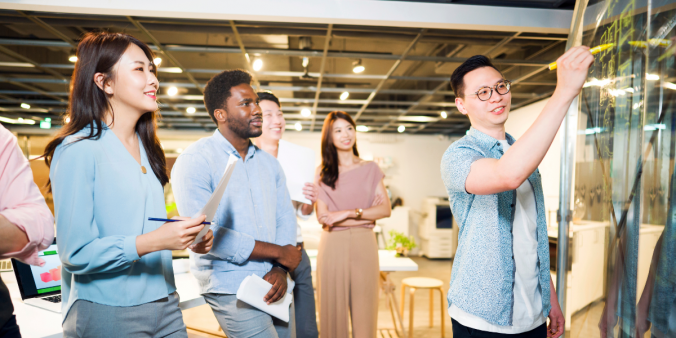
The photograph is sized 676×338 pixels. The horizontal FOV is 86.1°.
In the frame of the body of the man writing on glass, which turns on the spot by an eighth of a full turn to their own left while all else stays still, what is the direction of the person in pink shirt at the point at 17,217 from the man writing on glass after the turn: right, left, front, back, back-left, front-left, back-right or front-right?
back-right

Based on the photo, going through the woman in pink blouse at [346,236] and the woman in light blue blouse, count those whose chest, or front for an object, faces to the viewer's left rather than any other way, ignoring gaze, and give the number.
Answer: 0

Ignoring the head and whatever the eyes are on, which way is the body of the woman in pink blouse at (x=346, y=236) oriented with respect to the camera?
toward the camera

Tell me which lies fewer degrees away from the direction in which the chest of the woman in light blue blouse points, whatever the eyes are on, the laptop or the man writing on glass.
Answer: the man writing on glass

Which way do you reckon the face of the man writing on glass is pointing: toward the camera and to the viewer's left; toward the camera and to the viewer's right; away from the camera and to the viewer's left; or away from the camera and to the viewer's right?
toward the camera and to the viewer's right

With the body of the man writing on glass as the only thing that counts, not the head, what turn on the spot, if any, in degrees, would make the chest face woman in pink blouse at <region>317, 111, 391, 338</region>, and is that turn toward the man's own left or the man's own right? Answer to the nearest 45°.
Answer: approximately 180°

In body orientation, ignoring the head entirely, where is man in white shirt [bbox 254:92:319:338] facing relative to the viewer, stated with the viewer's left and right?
facing the viewer and to the right of the viewer

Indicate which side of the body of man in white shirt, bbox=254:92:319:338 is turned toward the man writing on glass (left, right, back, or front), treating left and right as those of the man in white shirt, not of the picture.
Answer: front

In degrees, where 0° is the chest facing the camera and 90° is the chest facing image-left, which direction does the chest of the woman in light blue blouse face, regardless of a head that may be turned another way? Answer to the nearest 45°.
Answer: approximately 315°
